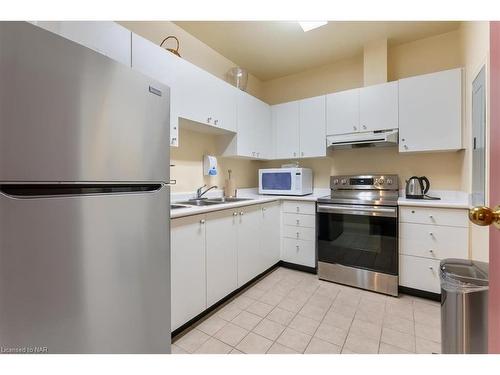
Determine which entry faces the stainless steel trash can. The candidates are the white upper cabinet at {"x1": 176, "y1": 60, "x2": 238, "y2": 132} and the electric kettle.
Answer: the white upper cabinet

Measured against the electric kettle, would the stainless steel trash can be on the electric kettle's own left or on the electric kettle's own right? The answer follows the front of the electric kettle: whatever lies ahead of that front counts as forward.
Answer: on the electric kettle's own left

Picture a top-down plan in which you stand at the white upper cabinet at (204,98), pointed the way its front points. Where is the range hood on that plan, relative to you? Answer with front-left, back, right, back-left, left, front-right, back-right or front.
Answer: front-left

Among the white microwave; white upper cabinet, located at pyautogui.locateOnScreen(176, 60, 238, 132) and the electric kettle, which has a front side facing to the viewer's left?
the electric kettle

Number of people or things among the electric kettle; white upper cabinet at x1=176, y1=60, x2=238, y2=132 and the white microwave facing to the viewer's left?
1

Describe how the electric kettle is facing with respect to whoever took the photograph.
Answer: facing to the left of the viewer

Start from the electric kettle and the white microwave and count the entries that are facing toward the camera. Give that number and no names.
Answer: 1

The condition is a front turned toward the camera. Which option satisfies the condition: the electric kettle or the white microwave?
the white microwave

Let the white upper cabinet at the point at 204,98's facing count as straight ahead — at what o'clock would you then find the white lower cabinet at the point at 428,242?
The white lower cabinet is roughly at 11 o'clock from the white upper cabinet.

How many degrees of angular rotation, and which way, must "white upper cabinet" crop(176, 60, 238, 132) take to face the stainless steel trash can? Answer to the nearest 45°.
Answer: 0° — it already faces it

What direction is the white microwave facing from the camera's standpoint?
toward the camera
